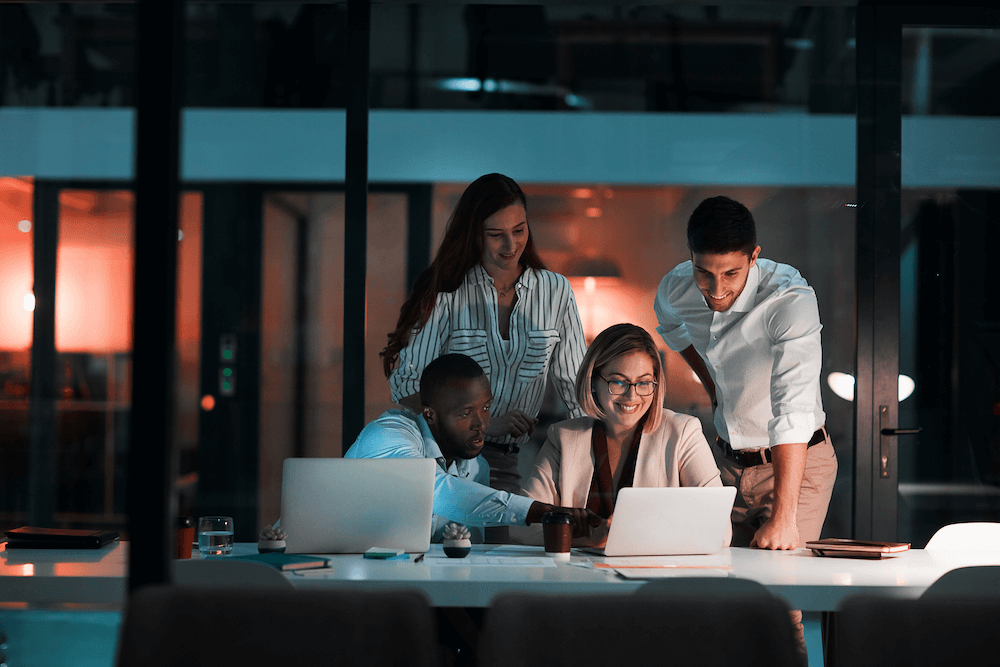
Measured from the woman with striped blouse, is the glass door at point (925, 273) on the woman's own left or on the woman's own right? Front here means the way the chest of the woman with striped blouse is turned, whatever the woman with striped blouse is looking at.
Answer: on the woman's own left

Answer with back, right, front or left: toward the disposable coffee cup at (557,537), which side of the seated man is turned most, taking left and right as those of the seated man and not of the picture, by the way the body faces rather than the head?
front

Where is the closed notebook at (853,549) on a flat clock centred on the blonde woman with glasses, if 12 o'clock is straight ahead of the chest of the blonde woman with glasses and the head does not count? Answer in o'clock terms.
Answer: The closed notebook is roughly at 10 o'clock from the blonde woman with glasses.

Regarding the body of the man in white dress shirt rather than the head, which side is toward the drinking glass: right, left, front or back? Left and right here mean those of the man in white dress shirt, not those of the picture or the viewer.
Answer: front

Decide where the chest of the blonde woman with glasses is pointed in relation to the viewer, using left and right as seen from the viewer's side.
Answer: facing the viewer

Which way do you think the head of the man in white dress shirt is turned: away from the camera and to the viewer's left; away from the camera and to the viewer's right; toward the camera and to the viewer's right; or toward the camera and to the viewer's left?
toward the camera and to the viewer's left

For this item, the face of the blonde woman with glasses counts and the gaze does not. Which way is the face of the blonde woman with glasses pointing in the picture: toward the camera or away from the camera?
toward the camera

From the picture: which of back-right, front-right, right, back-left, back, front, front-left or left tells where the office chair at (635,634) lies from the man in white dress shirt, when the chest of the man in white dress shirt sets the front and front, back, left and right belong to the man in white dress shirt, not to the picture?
front-left

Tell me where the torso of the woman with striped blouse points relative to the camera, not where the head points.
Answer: toward the camera

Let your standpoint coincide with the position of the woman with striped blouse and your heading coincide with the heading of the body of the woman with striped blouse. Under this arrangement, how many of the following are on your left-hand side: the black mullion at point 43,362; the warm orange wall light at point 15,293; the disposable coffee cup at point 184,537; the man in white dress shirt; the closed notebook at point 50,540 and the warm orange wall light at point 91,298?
1

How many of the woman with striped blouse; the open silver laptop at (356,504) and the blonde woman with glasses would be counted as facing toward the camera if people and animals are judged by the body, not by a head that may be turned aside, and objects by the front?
2

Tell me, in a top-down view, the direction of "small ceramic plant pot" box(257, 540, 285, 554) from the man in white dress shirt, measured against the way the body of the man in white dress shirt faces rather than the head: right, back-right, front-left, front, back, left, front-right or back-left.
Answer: front

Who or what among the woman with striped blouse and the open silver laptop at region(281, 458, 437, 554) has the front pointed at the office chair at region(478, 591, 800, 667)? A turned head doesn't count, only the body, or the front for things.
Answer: the woman with striped blouse

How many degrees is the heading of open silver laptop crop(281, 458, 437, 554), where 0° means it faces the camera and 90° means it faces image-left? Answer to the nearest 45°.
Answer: approximately 180°

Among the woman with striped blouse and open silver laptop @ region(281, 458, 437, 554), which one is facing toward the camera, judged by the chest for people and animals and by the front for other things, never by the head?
the woman with striped blouse

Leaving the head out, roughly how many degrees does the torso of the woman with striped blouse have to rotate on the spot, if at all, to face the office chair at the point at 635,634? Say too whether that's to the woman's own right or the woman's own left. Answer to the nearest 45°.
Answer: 0° — they already face it

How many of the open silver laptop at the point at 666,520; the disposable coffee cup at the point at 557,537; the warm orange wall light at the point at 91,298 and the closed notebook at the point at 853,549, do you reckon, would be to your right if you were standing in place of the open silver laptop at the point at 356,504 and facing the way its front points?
3
